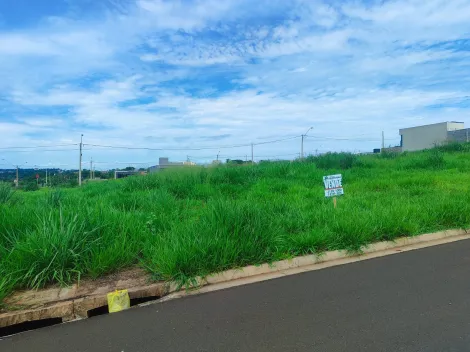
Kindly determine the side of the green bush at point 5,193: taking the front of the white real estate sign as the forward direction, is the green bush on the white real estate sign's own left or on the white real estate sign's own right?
on the white real estate sign's own right

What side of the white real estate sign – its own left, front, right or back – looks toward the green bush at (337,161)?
back

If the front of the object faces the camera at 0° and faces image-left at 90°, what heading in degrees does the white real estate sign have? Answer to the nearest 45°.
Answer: approximately 0°

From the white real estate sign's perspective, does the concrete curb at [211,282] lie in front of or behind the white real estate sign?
in front

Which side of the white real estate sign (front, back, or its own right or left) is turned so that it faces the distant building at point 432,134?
back

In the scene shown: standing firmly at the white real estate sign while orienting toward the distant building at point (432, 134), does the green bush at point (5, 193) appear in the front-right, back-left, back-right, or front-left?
back-left
